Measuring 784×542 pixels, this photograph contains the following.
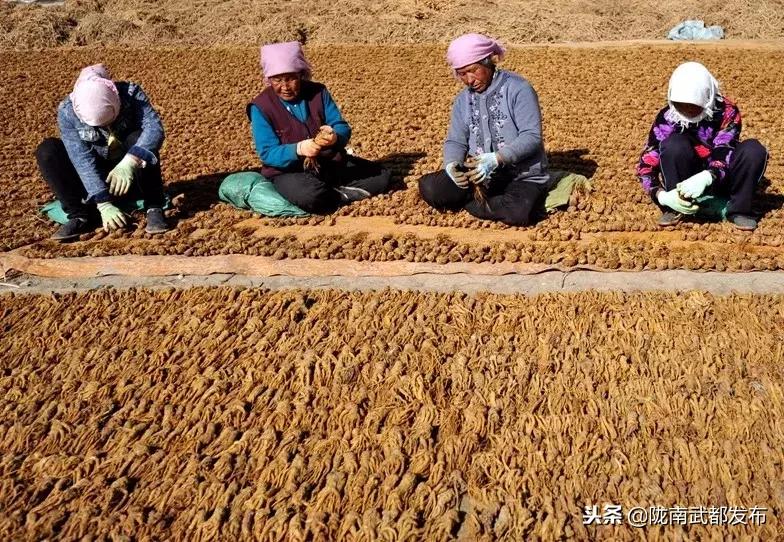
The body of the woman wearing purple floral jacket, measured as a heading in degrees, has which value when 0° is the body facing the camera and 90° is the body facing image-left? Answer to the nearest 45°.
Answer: approximately 0°

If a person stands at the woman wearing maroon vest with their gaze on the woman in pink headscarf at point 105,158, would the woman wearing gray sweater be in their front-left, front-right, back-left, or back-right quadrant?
back-left

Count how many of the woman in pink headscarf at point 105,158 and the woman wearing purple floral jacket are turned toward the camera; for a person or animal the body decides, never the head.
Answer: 2

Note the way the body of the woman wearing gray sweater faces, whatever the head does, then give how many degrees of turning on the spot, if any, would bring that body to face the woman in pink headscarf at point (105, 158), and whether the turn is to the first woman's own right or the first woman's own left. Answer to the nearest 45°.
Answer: approximately 45° to the first woman's own right

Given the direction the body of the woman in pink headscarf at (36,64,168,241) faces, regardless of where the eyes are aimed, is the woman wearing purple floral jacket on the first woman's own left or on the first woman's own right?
on the first woman's own left

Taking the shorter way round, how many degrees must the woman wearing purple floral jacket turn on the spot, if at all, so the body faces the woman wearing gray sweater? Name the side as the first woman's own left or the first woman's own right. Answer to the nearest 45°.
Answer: approximately 90° to the first woman's own right

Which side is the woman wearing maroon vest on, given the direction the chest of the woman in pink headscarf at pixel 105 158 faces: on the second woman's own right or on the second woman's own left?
on the second woman's own left

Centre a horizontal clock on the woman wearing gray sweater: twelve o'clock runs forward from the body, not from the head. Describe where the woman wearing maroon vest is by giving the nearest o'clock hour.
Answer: The woman wearing maroon vest is roughly at 2 o'clock from the woman wearing gray sweater.

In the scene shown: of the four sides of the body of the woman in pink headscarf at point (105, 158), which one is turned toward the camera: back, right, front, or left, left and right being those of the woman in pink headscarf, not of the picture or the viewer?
front

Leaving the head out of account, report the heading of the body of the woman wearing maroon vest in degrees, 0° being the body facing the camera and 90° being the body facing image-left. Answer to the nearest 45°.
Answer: approximately 315°
